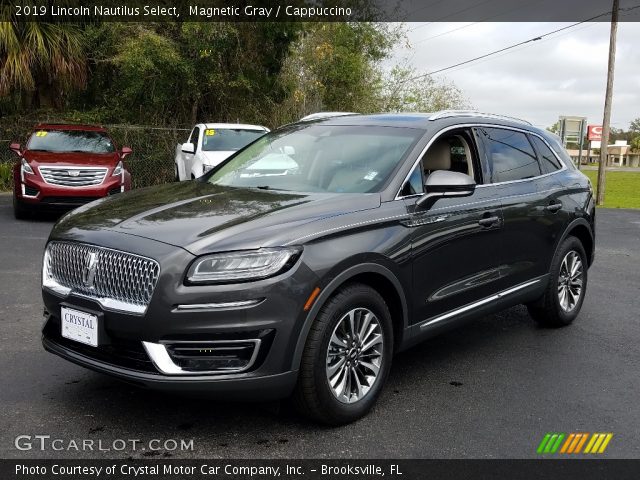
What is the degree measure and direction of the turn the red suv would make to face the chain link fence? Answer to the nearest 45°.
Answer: approximately 180°

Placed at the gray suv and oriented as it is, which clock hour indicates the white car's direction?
The white car is roughly at 4 o'clock from the gray suv.

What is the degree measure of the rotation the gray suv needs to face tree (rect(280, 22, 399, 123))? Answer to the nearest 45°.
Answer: approximately 135° to its right

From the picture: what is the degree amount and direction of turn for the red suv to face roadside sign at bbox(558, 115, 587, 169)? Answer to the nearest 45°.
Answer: approximately 135° to its left

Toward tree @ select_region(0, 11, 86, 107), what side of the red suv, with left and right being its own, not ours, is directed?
back

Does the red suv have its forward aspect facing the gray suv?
yes

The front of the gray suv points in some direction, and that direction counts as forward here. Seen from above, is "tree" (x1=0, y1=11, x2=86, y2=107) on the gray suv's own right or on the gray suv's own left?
on the gray suv's own right

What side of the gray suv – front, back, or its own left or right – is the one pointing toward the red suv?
right

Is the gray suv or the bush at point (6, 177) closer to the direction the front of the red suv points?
the gray suv

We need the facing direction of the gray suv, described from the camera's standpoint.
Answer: facing the viewer and to the left of the viewer

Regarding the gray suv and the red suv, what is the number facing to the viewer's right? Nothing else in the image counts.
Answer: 0

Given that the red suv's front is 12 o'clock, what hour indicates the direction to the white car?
The white car is roughly at 8 o'clock from the red suv.

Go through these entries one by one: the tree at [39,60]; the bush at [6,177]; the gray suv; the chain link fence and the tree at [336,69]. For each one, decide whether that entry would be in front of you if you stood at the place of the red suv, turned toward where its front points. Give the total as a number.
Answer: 1

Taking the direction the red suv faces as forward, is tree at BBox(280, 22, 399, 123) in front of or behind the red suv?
behind

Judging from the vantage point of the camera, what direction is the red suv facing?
facing the viewer
